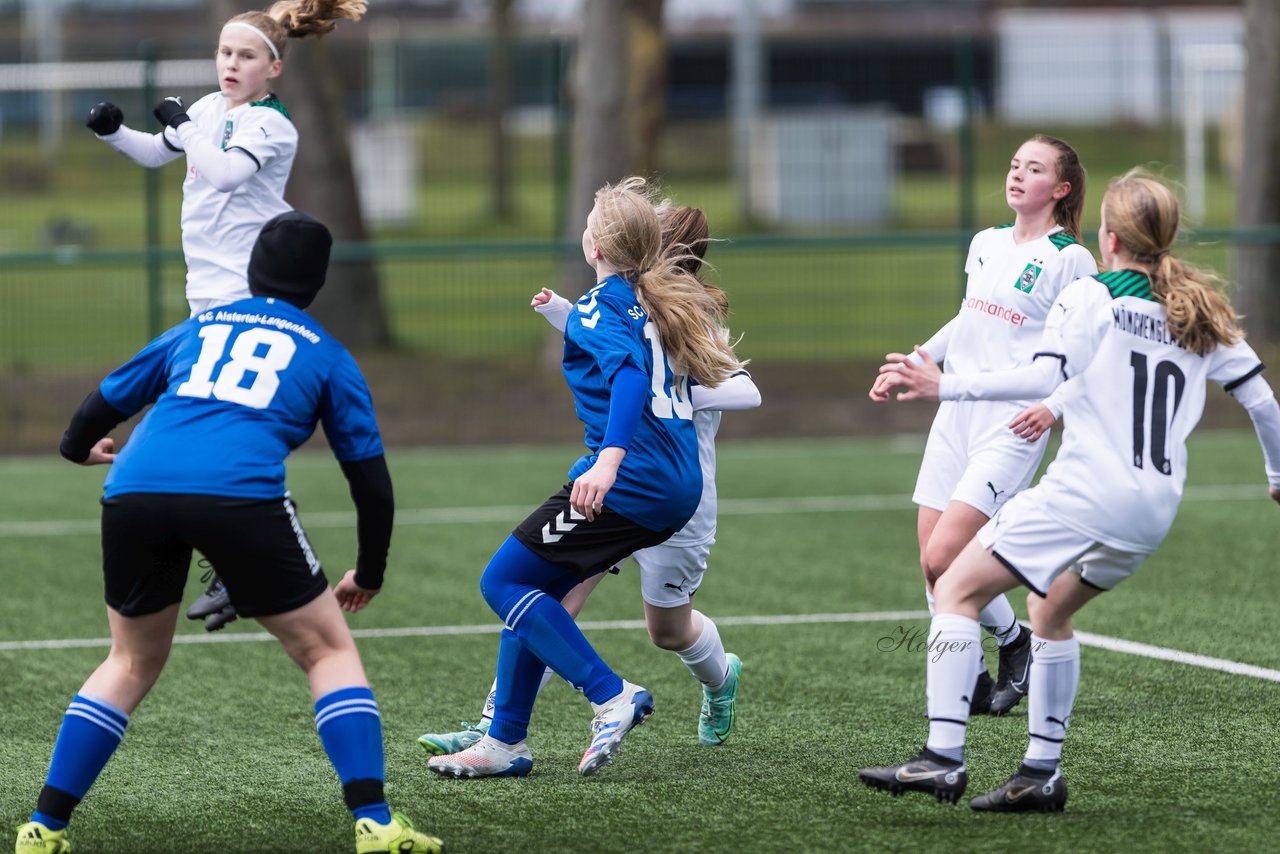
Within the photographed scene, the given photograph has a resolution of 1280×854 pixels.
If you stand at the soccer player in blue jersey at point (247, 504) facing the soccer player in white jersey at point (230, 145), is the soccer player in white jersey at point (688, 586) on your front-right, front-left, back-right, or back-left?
front-right

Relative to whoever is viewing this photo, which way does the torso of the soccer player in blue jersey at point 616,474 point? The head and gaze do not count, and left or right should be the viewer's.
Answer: facing away from the viewer and to the left of the viewer

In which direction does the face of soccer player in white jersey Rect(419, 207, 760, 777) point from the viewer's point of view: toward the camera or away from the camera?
away from the camera

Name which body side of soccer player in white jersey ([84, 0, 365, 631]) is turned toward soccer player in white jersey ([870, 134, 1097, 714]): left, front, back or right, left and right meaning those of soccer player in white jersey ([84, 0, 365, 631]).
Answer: left

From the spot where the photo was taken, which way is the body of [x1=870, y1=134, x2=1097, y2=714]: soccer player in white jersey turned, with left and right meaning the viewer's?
facing the viewer and to the left of the viewer

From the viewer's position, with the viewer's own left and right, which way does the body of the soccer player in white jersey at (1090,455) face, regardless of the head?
facing away from the viewer and to the left of the viewer

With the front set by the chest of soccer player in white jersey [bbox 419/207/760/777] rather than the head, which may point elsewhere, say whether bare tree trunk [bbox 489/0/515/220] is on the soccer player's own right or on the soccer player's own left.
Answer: on the soccer player's own right

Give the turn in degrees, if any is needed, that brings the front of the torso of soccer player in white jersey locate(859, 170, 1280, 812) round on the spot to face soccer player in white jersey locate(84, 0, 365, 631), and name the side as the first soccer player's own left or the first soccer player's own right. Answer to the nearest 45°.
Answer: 0° — they already face them

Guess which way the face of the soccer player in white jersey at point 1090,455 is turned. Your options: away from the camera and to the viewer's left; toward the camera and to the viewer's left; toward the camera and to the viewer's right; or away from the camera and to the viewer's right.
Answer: away from the camera and to the viewer's left

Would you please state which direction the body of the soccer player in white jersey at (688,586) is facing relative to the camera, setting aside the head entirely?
to the viewer's left

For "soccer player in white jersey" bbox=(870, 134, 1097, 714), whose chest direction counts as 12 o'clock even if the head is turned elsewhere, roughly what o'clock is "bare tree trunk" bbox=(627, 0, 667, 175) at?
The bare tree trunk is roughly at 4 o'clock from the soccer player in white jersey.

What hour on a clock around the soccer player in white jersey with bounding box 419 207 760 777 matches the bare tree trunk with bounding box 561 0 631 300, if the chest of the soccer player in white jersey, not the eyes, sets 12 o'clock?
The bare tree trunk is roughly at 3 o'clock from the soccer player in white jersey.

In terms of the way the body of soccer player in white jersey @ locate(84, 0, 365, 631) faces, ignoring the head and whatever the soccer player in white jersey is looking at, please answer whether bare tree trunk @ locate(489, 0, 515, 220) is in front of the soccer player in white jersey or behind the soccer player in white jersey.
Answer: behind

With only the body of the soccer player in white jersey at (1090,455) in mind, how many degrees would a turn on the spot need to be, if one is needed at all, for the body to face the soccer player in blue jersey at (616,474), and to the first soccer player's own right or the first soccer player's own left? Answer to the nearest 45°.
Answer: approximately 45° to the first soccer player's own left

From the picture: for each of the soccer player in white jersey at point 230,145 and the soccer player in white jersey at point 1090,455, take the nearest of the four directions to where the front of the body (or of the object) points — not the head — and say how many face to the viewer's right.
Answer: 0
